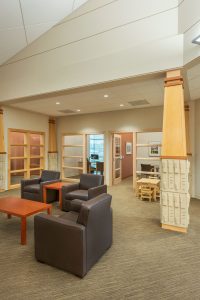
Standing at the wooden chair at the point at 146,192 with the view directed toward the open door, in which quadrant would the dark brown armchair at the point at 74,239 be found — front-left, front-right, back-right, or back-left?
back-left

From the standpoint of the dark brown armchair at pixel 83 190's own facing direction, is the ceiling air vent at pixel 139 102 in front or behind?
behind

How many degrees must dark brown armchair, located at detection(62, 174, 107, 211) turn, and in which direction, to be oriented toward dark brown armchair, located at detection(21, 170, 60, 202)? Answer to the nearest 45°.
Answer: approximately 90° to its right

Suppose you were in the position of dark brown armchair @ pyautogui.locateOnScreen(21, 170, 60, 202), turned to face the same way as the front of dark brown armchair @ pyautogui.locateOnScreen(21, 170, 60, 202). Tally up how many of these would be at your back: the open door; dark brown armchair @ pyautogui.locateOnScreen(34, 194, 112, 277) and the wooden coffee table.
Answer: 1

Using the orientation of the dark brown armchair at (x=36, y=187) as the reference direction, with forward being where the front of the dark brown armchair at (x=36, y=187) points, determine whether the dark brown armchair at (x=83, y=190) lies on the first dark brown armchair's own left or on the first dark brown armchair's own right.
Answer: on the first dark brown armchair's own left

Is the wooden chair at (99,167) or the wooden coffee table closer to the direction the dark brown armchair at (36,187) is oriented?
the wooden coffee table

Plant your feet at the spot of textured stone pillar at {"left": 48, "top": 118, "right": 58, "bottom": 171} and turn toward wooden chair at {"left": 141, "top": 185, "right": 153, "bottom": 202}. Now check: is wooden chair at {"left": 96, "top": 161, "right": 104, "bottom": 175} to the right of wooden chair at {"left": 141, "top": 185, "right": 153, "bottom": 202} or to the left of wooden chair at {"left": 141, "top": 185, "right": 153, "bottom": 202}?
left

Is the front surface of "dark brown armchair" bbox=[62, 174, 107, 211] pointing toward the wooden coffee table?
yes

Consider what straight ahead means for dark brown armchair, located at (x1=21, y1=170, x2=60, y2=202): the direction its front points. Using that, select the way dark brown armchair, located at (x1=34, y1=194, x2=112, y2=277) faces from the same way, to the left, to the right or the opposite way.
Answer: to the right

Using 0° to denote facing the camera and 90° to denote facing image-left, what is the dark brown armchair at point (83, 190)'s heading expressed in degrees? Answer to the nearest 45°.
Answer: approximately 45°
